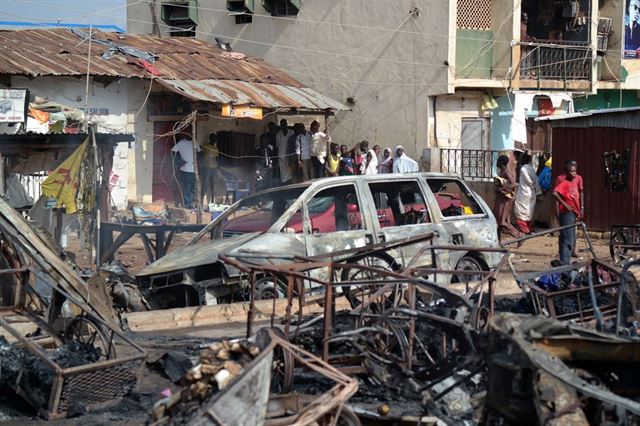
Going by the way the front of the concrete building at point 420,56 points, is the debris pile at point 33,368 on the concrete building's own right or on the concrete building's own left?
on the concrete building's own right

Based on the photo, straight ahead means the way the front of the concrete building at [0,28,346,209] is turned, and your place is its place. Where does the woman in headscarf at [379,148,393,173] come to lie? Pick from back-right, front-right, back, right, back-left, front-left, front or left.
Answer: front-left

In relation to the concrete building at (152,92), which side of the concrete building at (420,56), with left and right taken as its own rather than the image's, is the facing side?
right

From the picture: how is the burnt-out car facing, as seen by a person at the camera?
facing the viewer and to the left of the viewer

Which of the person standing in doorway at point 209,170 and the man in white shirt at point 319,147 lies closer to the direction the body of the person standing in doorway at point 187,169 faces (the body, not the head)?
the person standing in doorway

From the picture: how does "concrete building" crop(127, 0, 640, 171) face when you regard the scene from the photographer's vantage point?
facing the viewer and to the right of the viewer

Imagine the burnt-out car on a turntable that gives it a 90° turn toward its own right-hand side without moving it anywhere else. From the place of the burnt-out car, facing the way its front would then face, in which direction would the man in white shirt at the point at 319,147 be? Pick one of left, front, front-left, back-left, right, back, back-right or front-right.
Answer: front-right

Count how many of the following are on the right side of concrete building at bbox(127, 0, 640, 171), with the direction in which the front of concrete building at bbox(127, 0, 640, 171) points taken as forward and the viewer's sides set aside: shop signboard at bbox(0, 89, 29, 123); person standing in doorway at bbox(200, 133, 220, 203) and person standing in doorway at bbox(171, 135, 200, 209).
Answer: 3

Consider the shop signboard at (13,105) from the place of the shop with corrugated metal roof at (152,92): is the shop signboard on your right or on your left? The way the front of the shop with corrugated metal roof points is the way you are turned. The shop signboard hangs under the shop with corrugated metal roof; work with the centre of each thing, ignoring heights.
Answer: on your right

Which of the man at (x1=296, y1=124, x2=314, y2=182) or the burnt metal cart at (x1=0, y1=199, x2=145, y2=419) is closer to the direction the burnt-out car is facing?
the burnt metal cart
